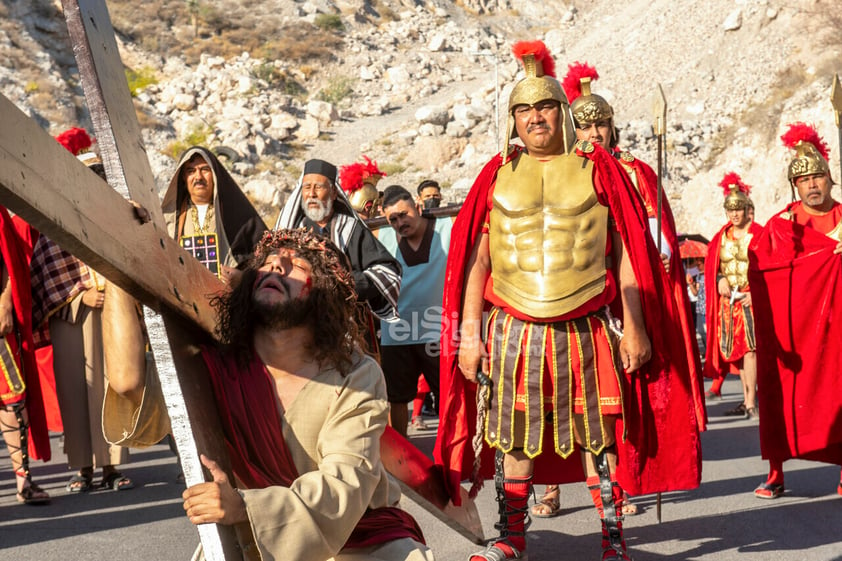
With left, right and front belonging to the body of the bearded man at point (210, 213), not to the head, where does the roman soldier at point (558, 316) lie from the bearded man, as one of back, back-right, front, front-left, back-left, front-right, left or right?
front-left

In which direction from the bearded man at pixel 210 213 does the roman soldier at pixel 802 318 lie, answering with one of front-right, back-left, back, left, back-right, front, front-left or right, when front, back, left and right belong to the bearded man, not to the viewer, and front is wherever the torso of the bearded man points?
left

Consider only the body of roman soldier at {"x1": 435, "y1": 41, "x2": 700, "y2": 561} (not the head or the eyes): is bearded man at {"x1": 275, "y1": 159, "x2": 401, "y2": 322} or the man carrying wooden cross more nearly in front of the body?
the man carrying wooden cross

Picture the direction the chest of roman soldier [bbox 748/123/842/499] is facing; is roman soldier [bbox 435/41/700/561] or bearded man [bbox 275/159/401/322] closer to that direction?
the roman soldier

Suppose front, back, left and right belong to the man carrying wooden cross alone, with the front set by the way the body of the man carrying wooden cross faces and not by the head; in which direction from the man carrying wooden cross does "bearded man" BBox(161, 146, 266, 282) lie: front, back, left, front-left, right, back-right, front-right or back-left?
back-right

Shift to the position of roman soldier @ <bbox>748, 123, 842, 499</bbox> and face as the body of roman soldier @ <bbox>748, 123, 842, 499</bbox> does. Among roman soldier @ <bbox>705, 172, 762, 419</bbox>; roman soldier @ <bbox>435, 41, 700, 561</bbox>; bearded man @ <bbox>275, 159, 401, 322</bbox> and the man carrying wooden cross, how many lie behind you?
1

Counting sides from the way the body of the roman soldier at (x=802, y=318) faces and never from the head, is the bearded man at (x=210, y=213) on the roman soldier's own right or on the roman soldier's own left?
on the roman soldier's own right

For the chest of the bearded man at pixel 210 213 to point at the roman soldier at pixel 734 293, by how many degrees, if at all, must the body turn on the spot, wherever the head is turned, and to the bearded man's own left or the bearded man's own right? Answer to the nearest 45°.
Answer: approximately 135° to the bearded man's own left

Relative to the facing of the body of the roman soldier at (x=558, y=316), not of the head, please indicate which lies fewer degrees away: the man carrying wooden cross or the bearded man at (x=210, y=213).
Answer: the man carrying wooden cross

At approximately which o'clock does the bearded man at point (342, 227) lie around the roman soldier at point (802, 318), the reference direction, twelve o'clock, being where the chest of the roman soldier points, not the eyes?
The bearded man is roughly at 2 o'clock from the roman soldier.

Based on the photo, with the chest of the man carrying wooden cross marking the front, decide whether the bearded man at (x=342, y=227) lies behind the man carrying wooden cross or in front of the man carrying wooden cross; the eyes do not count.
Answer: behind
